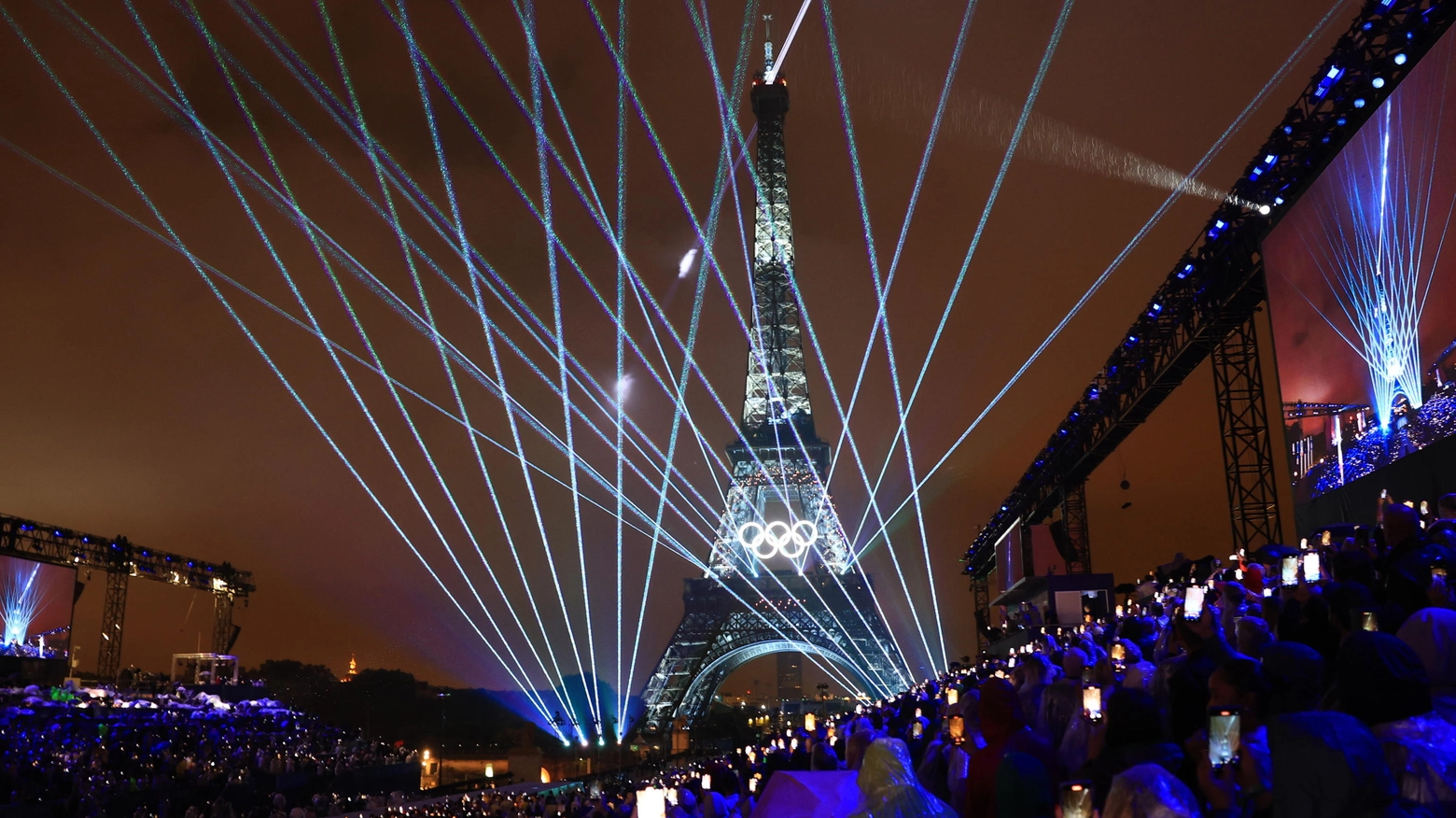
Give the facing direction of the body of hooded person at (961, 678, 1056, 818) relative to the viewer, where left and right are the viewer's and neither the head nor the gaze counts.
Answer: facing away from the viewer and to the left of the viewer

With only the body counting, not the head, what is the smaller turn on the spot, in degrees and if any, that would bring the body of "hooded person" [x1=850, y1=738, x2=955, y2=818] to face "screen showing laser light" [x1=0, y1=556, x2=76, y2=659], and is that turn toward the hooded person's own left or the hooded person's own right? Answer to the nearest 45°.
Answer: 0° — they already face it

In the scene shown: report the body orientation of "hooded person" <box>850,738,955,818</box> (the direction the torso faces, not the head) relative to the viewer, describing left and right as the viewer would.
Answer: facing away from the viewer and to the left of the viewer

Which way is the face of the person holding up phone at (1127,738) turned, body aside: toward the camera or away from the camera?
away from the camera

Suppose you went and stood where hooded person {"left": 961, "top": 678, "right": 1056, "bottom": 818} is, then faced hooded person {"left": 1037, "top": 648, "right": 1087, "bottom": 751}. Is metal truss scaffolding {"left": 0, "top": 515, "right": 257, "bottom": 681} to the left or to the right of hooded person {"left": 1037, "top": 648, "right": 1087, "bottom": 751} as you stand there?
left

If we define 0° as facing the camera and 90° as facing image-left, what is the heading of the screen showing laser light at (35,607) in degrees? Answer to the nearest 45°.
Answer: approximately 315°
